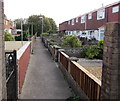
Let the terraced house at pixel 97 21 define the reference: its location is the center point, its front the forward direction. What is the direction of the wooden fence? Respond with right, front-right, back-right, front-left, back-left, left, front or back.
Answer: front-left

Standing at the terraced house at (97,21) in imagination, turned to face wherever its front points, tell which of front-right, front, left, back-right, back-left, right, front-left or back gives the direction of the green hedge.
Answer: front-left

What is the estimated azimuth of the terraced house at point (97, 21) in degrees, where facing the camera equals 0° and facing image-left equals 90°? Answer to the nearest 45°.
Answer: approximately 45°

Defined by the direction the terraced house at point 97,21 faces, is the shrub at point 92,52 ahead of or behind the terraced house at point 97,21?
ahead

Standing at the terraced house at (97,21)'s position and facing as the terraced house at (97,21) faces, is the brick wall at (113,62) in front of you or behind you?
in front
